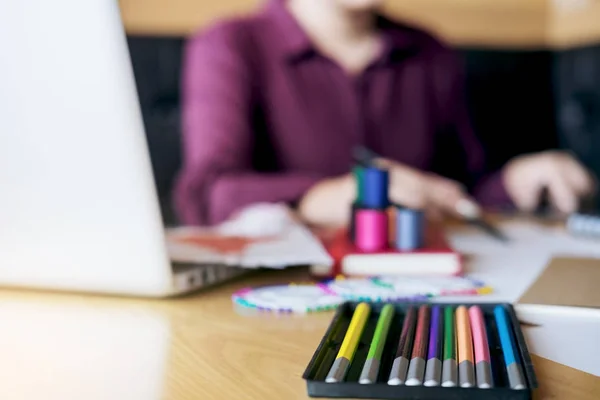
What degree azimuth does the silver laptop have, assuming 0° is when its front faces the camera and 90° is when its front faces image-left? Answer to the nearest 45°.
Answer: approximately 225°

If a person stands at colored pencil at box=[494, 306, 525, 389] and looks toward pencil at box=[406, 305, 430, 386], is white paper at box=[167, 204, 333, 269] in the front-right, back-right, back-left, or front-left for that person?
front-right

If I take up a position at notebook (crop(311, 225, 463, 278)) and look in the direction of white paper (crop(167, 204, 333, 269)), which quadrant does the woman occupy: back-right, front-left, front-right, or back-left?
front-right

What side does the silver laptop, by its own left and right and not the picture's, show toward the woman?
front
